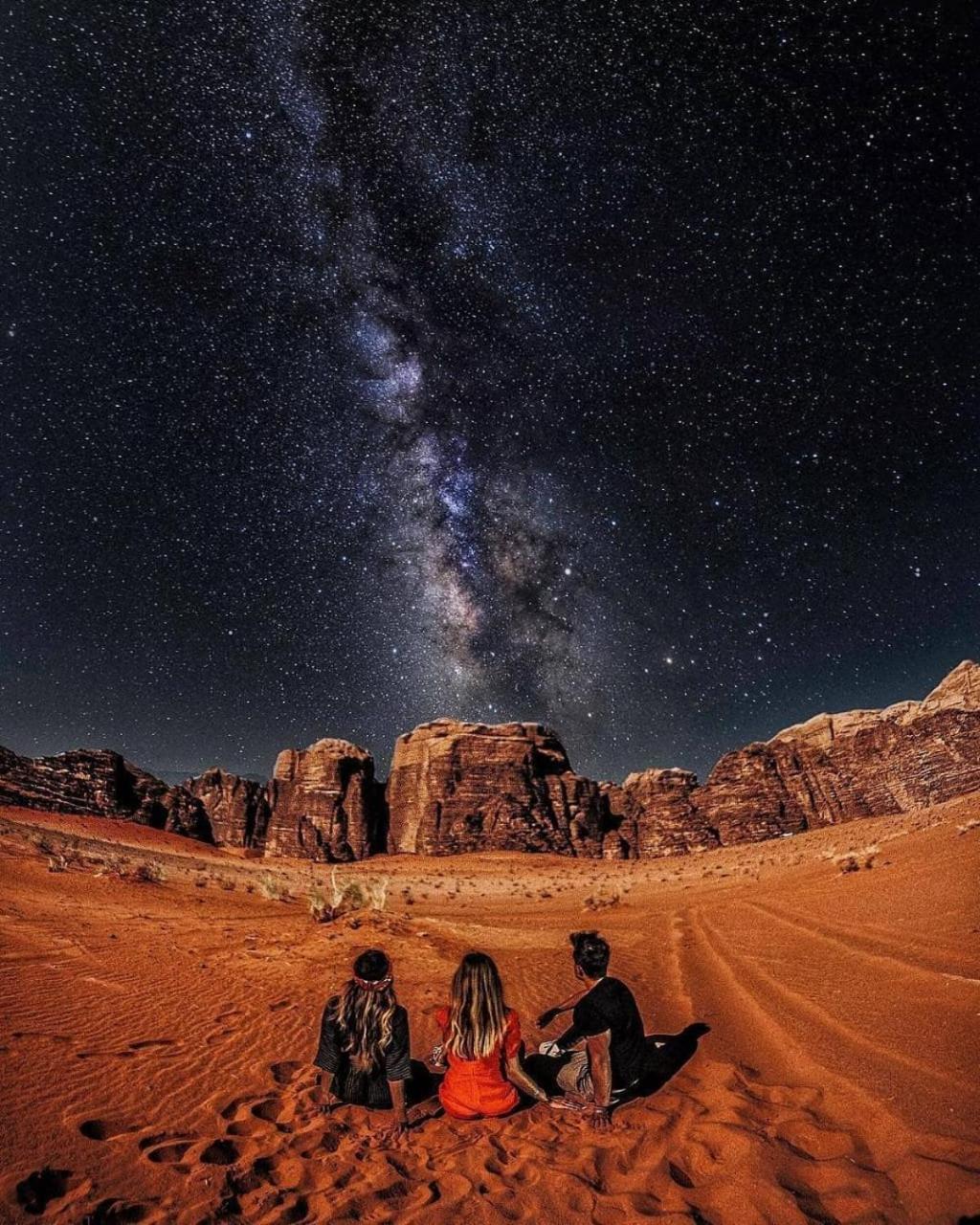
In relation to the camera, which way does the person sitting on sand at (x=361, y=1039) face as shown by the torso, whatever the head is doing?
away from the camera

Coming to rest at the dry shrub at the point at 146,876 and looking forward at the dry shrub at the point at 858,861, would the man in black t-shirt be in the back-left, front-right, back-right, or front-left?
front-right

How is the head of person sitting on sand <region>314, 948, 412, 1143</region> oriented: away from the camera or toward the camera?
away from the camera

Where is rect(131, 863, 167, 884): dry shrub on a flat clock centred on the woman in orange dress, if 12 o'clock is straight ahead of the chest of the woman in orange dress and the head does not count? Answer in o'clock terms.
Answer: The dry shrub is roughly at 11 o'clock from the woman in orange dress.

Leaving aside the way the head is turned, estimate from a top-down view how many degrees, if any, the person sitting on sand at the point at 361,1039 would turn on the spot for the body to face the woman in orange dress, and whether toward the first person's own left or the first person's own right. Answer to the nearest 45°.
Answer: approximately 135° to the first person's own right

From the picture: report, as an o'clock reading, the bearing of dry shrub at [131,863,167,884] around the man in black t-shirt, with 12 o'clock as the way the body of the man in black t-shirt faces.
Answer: The dry shrub is roughly at 12 o'clock from the man in black t-shirt.

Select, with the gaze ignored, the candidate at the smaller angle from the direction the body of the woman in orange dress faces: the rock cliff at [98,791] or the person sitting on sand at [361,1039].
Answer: the rock cliff

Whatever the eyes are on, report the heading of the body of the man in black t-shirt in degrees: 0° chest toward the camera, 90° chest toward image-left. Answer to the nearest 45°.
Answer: approximately 135°

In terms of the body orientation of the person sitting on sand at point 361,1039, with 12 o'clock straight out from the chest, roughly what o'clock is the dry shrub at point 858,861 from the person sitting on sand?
The dry shrub is roughly at 2 o'clock from the person sitting on sand.

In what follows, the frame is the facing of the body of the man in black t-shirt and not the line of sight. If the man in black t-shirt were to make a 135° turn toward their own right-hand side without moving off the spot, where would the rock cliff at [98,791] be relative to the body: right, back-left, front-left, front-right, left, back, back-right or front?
back-left

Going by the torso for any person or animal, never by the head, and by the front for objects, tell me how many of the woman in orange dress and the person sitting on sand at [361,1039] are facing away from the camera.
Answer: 2

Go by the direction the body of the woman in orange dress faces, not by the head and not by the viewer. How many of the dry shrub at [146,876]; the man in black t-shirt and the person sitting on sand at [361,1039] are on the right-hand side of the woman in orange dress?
1

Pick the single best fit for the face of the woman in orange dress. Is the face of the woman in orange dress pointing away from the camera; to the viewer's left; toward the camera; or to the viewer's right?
away from the camera

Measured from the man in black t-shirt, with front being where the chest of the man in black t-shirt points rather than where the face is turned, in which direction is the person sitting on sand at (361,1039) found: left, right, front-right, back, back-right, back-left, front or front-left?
front-left

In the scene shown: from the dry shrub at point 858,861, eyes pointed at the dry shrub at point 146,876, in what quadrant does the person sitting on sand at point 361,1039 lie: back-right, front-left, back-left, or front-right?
front-left

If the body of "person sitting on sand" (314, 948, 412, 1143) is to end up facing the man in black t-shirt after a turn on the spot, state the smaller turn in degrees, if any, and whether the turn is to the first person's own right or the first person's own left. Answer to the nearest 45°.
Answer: approximately 90° to the first person's own right

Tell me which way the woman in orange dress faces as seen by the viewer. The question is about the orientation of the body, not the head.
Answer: away from the camera
